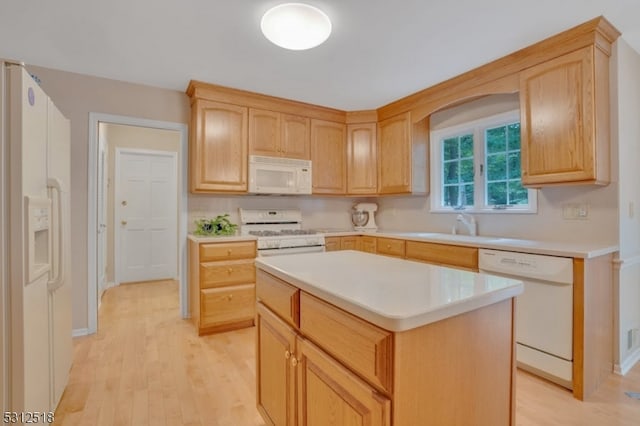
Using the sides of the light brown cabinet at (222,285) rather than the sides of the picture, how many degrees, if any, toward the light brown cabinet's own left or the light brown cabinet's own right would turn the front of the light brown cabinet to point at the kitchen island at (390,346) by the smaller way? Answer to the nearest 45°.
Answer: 0° — it already faces it

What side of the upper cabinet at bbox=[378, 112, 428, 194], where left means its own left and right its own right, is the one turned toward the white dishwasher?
left

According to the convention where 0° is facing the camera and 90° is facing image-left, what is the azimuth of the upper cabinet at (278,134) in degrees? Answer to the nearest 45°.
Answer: approximately 315°

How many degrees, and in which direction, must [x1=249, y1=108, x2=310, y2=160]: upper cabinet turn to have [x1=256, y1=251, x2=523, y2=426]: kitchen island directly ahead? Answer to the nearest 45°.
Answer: approximately 45° to its right

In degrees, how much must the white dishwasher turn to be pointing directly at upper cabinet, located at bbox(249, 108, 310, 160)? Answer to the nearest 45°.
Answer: approximately 45° to its right

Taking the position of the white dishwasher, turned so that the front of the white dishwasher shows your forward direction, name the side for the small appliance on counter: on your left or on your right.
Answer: on your right

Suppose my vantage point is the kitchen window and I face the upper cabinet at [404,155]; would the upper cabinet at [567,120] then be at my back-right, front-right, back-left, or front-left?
back-left
